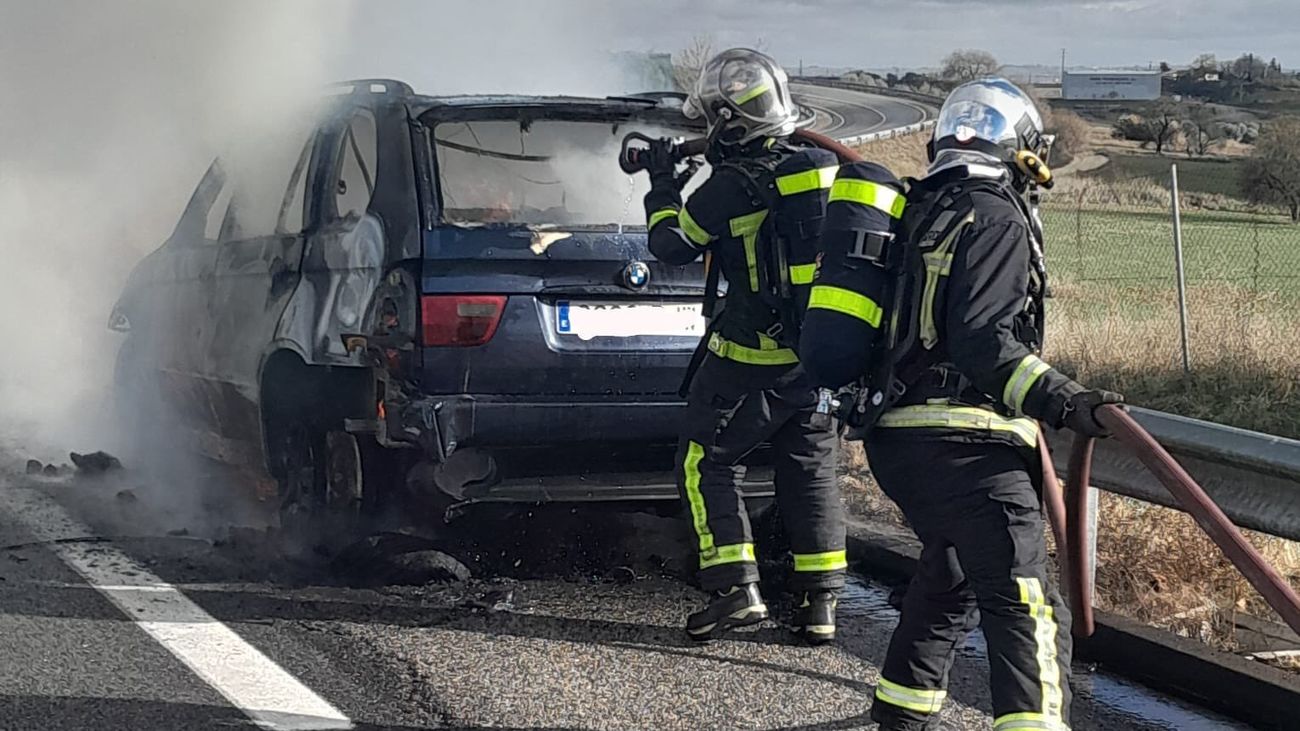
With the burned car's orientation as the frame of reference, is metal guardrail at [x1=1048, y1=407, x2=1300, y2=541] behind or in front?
behind

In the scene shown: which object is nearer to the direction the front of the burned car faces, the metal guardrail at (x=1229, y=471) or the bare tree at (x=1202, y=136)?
the bare tree

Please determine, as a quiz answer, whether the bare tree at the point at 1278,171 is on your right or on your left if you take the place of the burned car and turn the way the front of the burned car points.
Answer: on your right

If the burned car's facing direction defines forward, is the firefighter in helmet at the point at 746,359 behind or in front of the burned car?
behind

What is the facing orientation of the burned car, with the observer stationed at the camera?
facing away from the viewer and to the left of the viewer

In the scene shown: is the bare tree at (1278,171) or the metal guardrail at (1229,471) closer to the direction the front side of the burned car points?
the bare tree

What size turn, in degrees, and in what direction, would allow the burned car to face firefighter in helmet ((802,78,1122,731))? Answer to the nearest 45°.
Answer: approximately 180°

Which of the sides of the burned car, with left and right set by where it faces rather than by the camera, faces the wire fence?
right

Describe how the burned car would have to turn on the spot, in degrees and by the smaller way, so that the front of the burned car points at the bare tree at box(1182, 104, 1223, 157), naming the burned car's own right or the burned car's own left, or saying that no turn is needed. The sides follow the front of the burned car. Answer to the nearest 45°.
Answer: approximately 90° to the burned car's own right

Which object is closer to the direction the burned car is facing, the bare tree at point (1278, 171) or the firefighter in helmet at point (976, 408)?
the bare tree
